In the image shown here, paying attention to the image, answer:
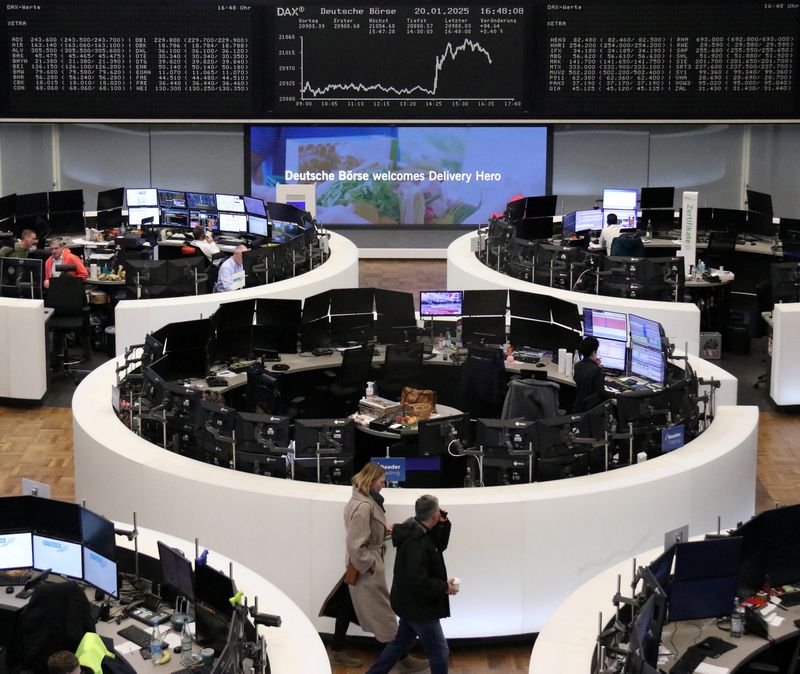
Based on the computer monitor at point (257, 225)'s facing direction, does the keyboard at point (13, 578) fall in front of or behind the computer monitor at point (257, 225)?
in front

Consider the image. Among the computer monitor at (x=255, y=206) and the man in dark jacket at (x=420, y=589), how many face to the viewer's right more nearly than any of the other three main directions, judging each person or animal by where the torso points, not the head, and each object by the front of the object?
1

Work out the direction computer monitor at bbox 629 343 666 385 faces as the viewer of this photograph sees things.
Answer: facing the viewer and to the left of the viewer

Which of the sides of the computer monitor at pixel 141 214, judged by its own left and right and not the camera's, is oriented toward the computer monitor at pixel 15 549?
front

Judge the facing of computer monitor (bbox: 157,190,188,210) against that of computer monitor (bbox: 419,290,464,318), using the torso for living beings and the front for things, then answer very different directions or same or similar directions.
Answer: same or similar directions

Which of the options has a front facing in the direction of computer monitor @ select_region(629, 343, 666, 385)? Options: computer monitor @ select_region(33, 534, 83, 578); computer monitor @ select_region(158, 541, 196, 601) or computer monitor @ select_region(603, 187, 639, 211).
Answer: computer monitor @ select_region(603, 187, 639, 211)

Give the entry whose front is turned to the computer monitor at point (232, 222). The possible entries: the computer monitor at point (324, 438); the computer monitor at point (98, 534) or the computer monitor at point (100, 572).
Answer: the computer monitor at point (324, 438)

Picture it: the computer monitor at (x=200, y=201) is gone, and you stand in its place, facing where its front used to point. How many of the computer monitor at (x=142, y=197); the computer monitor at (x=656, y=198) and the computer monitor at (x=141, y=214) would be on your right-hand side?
2

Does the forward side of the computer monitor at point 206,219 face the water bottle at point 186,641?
yes

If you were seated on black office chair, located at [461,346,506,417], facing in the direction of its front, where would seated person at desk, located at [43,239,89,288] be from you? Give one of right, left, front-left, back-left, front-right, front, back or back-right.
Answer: front-left

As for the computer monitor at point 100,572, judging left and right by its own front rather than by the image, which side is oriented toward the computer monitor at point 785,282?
back

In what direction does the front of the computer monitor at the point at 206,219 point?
toward the camera

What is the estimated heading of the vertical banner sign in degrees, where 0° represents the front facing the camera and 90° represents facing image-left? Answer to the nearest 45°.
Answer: approximately 0°

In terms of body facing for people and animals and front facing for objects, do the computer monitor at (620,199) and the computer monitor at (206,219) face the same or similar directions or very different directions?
same or similar directions

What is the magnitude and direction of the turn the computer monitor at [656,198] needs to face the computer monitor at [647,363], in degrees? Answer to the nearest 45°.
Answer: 0° — it already faces it

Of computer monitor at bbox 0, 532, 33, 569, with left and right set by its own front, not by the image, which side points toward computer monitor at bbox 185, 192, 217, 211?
back

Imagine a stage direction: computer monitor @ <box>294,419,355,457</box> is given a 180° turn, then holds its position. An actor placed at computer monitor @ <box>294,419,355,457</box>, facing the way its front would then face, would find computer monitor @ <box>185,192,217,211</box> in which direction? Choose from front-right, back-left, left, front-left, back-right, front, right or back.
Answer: back

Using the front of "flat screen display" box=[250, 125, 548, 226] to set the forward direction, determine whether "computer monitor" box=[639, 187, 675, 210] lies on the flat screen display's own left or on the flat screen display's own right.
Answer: on the flat screen display's own left

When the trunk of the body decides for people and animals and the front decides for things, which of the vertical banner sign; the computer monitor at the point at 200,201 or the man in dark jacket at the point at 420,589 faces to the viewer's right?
the man in dark jacket

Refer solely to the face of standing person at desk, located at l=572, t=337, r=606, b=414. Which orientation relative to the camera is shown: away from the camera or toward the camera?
away from the camera

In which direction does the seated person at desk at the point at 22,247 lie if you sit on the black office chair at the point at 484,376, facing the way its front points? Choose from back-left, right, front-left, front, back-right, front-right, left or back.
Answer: front-left

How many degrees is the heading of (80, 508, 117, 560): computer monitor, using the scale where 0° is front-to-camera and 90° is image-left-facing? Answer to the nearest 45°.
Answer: approximately 45°
